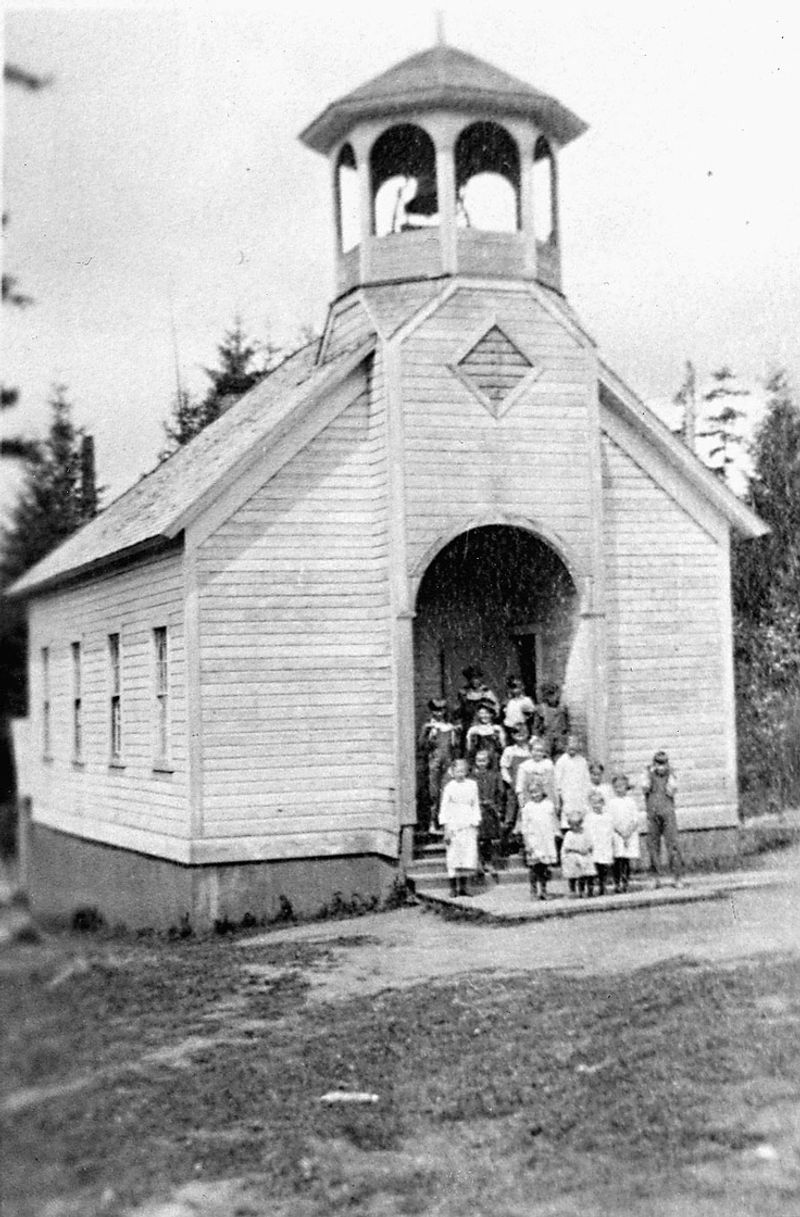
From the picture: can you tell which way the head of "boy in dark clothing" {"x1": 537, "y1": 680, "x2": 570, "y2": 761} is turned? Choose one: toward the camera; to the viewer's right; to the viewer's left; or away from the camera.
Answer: toward the camera

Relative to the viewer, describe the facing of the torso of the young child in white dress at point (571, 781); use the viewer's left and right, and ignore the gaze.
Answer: facing the viewer

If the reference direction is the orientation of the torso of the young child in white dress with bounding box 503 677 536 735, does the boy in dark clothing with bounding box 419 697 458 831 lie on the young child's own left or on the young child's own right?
on the young child's own right

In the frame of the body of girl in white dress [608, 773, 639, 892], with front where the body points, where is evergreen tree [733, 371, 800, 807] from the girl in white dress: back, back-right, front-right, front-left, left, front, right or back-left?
back

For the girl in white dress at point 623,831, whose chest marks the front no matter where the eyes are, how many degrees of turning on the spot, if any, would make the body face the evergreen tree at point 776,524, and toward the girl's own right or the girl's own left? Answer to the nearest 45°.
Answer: approximately 180°

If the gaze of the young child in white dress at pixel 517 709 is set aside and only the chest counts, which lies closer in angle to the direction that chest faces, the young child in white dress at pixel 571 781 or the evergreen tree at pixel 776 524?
the young child in white dress

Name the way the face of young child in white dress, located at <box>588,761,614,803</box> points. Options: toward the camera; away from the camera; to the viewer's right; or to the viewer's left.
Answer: toward the camera

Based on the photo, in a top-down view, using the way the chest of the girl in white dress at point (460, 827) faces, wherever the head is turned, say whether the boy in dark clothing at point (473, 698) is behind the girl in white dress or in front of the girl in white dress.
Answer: behind

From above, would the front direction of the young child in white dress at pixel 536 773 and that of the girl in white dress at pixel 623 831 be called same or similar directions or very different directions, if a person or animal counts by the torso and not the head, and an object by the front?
same or similar directions

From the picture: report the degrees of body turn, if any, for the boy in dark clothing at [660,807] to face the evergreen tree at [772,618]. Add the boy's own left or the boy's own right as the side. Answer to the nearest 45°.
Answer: approximately 180°

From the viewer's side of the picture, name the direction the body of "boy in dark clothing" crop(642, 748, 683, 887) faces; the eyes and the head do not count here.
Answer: toward the camera

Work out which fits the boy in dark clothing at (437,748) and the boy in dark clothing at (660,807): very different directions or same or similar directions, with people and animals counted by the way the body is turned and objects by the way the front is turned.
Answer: same or similar directions

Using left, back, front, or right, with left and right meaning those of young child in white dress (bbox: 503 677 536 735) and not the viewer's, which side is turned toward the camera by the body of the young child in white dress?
front

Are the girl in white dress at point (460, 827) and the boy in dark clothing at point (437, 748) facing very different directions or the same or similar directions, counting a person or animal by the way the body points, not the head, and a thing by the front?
same or similar directions

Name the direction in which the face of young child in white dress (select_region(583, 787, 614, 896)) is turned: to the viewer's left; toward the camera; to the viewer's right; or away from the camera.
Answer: toward the camera

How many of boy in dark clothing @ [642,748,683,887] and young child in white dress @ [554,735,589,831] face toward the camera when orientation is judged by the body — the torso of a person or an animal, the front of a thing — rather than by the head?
2

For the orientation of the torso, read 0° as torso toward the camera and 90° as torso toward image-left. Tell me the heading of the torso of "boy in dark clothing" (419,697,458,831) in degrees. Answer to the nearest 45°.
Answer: approximately 0°

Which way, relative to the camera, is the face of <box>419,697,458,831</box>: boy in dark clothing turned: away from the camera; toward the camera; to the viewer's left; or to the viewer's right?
toward the camera
